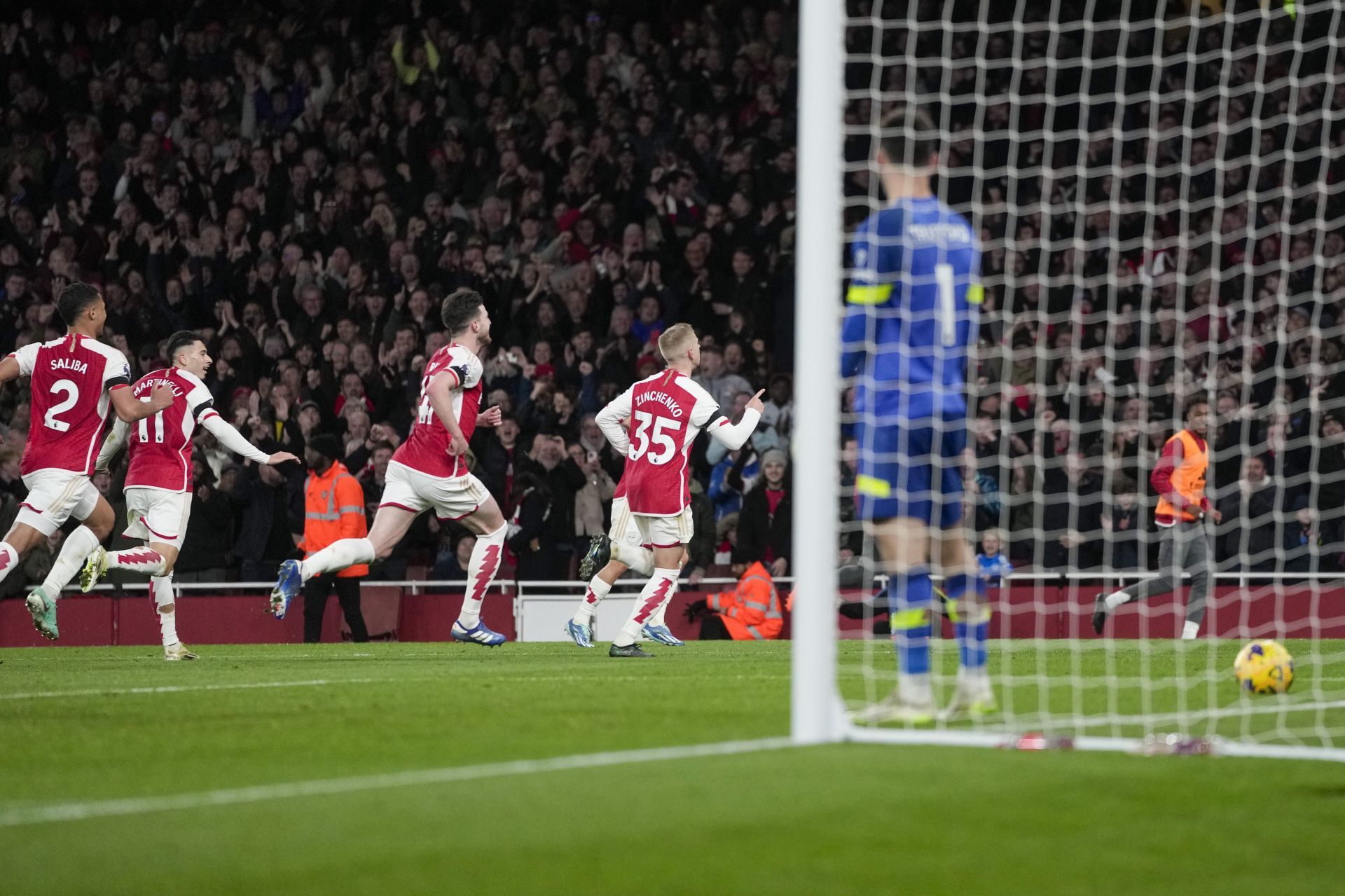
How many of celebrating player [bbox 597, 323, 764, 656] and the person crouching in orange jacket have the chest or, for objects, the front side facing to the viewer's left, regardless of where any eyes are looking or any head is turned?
1

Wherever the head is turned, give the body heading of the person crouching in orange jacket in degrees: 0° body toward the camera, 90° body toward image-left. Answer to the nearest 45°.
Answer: approximately 90°

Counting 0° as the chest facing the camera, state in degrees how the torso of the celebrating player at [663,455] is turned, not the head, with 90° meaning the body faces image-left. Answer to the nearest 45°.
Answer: approximately 225°

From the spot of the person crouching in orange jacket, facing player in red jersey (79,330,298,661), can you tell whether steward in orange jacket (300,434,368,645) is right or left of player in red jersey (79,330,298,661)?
right

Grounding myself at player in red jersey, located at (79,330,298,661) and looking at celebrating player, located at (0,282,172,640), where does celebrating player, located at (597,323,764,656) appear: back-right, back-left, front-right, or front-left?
back-left

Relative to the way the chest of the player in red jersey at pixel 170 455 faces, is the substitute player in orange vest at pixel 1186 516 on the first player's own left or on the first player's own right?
on the first player's own right
